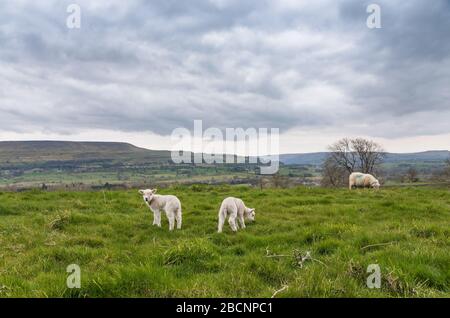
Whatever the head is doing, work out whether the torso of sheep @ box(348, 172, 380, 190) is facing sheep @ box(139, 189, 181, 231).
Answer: no

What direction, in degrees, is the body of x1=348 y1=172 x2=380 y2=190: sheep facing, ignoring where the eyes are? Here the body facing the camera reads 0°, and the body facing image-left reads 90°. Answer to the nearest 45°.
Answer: approximately 270°

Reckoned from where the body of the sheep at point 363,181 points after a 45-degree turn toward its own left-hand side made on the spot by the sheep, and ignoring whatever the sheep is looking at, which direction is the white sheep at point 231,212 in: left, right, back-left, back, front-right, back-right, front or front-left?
back-right
